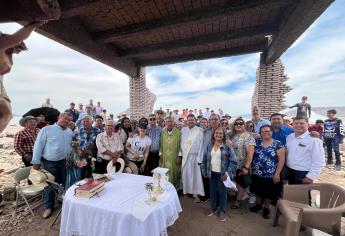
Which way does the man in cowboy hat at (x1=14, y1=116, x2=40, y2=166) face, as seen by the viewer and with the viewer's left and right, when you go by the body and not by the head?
facing the viewer and to the right of the viewer

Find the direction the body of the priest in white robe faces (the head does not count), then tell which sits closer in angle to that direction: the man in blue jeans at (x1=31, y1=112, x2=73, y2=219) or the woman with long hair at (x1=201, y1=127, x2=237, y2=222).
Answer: the woman with long hair

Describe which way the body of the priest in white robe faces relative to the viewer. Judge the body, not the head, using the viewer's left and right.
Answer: facing the viewer

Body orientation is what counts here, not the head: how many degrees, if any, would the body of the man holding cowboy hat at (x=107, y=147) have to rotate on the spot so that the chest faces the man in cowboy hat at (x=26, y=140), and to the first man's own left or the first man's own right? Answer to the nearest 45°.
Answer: approximately 135° to the first man's own right

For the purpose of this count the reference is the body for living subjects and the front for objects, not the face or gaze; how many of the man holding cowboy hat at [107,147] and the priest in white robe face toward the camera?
2

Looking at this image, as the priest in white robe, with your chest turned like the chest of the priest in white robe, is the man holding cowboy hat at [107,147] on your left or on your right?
on your right

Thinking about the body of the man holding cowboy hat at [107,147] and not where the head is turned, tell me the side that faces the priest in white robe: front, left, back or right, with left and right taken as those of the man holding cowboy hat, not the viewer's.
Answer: left

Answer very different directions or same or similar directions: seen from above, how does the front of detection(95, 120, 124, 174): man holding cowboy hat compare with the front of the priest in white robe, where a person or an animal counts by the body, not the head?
same or similar directions

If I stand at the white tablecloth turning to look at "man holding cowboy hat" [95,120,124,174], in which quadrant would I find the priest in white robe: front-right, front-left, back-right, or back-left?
front-right
